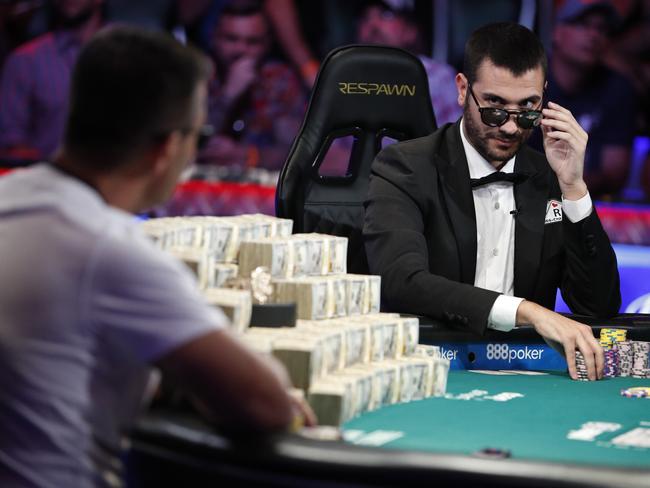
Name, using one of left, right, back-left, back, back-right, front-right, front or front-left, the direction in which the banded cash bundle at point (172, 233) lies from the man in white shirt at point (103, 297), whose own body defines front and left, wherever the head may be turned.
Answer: front-left

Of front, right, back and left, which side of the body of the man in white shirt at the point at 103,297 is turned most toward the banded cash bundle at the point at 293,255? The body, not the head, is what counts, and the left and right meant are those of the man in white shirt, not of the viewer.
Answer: front

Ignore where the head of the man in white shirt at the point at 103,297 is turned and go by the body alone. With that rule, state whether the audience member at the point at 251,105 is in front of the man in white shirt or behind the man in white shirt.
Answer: in front

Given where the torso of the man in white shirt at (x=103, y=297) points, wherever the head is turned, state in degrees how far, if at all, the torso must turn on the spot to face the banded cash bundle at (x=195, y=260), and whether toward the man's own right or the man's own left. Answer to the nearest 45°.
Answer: approximately 45° to the man's own left

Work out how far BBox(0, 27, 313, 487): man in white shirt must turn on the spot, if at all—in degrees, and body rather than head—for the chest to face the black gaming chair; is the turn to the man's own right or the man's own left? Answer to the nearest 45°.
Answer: approximately 45° to the man's own left

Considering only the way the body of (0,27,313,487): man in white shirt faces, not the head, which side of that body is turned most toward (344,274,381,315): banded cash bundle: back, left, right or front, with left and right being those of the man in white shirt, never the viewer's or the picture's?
front

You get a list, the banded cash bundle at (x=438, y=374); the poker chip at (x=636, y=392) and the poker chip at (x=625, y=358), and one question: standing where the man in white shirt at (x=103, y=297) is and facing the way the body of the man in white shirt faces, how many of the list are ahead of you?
3

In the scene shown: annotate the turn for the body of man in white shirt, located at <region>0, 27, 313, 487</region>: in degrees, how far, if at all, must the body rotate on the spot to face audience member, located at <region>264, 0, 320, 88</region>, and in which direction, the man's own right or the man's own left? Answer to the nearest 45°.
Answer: approximately 45° to the man's own left

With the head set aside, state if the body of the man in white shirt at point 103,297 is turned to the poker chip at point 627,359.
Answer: yes

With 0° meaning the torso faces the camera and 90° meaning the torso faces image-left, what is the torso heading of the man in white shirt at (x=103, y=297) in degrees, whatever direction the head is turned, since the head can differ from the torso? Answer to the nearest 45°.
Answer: approximately 225°

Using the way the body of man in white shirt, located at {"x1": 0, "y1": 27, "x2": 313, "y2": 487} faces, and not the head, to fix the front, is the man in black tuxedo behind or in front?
in front

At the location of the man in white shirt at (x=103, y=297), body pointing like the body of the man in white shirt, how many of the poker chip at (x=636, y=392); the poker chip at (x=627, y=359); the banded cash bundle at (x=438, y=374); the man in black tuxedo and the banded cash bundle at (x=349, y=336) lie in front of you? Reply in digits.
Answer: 5

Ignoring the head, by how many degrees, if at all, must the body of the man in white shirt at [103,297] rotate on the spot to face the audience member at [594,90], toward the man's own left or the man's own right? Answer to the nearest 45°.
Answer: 0° — they already face them

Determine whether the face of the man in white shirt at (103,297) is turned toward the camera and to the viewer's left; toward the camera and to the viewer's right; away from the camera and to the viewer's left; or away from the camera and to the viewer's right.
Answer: away from the camera and to the viewer's right
